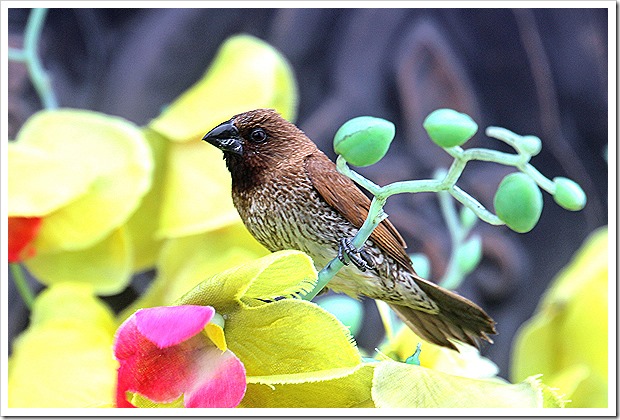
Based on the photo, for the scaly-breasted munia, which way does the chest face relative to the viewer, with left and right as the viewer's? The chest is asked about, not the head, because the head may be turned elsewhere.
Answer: facing to the left of the viewer
